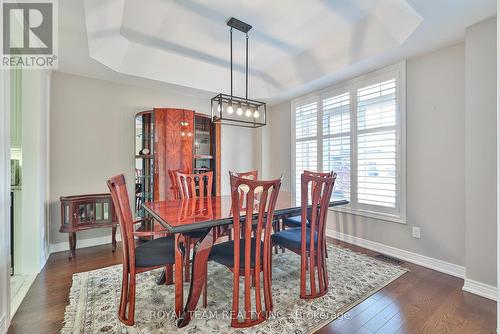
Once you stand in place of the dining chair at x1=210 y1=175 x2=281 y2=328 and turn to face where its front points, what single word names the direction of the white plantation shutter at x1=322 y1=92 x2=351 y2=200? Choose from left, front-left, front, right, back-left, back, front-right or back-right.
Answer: right

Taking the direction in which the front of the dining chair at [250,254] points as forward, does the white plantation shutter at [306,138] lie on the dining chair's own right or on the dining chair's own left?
on the dining chair's own right

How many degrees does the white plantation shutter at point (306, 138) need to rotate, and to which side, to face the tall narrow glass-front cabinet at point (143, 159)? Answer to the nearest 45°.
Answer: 0° — it already faces it

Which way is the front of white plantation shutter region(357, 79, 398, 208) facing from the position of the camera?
facing the viewer and to the left of the viewer

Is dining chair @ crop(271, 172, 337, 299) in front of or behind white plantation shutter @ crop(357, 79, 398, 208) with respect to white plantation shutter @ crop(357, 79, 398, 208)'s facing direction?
in front

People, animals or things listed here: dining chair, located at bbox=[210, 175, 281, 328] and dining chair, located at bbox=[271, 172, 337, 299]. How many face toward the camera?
0

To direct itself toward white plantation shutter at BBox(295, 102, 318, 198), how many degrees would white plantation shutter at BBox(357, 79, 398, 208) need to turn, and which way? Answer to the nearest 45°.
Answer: approximately 90° to its right

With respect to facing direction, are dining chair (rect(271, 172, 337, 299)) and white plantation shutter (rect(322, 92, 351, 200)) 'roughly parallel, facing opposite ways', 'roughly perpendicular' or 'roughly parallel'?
roughly perpendicular

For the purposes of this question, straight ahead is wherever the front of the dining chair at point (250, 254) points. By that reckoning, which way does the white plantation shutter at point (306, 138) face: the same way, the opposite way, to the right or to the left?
to the left

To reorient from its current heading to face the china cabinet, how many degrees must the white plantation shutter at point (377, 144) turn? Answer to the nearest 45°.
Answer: approximately 45° to its right

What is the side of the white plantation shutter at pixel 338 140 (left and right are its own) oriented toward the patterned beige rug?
front

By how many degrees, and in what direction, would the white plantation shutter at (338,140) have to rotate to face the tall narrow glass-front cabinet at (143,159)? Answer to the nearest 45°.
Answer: approximately 45° to its right

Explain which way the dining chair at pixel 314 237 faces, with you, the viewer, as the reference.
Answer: facing away from the viewer and to the left of the viewer

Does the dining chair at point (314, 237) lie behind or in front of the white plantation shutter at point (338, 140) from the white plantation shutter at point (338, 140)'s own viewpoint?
in front

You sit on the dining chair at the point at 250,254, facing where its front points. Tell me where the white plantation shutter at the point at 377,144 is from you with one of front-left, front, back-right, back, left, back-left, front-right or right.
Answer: right

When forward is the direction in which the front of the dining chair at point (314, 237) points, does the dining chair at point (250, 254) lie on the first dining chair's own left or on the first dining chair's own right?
on the first dining chair's own left

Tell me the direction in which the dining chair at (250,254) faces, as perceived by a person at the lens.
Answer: facing away from the viewer and to the left of the viewer
